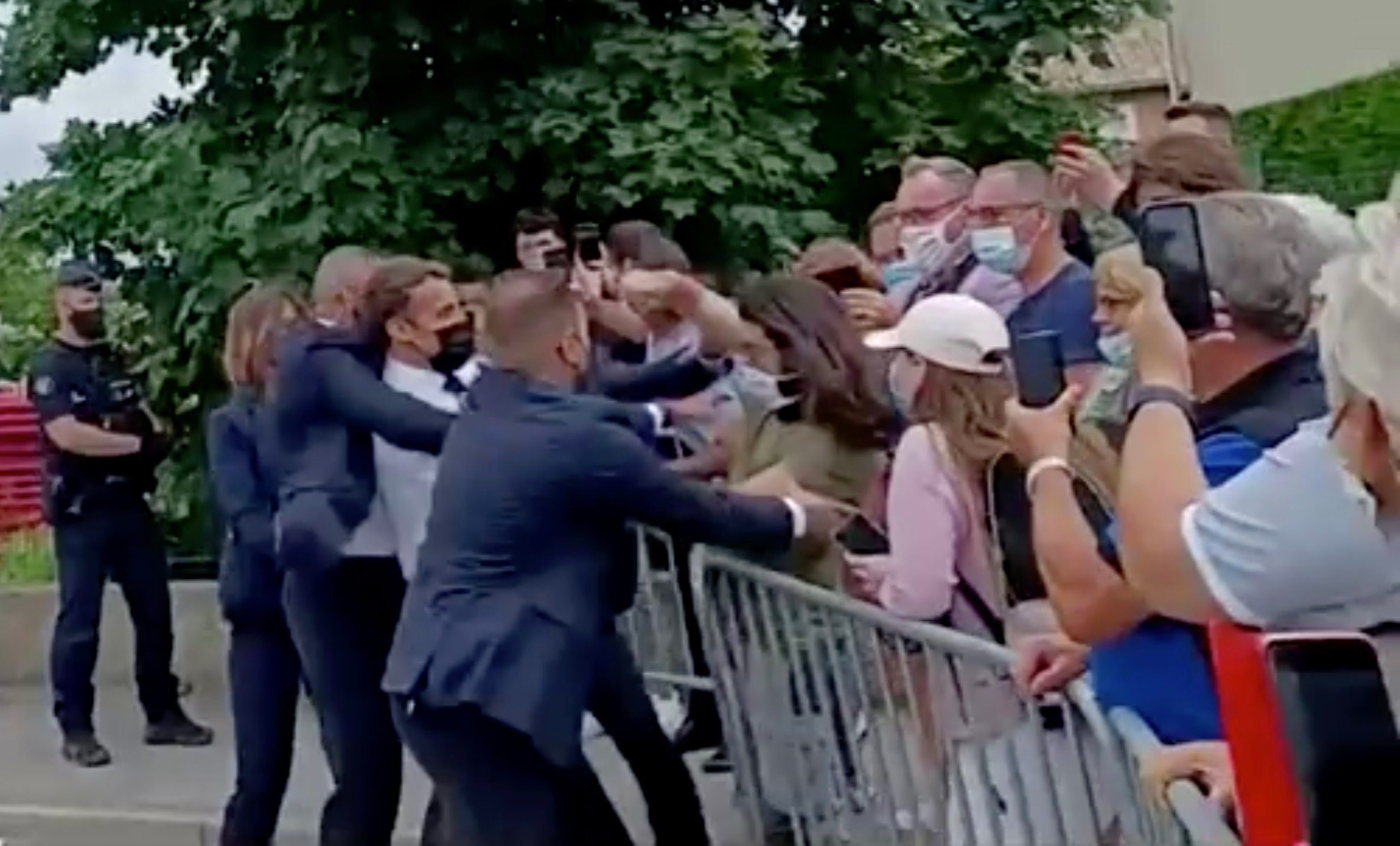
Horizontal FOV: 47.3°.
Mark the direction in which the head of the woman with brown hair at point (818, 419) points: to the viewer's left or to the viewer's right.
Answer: to the viewer's left

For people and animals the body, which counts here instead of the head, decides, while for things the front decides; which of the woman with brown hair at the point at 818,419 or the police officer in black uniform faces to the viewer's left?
the woman with brown hair

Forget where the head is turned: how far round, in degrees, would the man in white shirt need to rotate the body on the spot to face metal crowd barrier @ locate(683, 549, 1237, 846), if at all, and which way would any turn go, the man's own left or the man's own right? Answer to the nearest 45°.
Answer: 0° — they already face it

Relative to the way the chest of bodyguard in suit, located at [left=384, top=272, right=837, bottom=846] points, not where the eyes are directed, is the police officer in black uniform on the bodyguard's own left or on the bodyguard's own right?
on the bodyguard's own left

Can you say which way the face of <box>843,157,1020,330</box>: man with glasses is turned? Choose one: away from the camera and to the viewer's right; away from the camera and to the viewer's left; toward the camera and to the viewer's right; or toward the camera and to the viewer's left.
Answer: toward the camera and to the viewer's left

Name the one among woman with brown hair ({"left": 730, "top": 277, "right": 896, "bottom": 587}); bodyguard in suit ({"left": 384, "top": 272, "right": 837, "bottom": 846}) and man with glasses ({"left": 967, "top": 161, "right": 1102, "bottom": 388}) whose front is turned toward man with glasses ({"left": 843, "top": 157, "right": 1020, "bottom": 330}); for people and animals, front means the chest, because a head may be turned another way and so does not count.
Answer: the bodyguard in suit

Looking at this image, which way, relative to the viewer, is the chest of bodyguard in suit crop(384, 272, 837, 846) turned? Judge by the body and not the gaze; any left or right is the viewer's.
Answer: facing away from the viewer and to the right of the viewer

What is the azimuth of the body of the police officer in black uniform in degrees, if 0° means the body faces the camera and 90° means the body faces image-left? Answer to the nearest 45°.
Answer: approximately 315°

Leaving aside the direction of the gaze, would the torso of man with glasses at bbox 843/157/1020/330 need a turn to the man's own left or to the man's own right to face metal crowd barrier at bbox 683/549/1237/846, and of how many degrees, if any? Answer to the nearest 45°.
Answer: approximately 45° to the man's own left

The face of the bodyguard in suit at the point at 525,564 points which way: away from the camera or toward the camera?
away from the camera

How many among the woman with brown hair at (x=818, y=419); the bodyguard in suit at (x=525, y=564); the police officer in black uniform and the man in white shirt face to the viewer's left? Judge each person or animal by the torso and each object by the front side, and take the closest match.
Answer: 1

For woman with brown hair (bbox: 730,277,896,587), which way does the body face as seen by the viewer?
to the viewer's left
